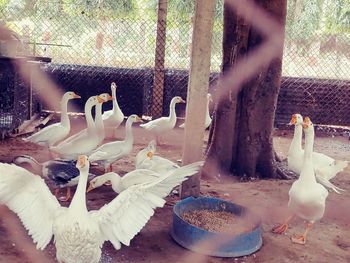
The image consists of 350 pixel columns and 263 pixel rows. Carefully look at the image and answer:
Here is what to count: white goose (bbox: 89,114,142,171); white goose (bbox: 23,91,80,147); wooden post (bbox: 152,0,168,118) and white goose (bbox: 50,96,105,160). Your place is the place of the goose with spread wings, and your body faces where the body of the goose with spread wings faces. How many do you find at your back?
4

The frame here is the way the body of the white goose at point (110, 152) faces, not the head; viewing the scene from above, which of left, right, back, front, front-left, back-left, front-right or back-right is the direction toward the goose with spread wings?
right

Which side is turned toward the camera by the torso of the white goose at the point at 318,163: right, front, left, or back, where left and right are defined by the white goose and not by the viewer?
left

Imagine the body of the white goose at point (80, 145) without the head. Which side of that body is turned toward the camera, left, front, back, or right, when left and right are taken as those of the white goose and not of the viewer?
right

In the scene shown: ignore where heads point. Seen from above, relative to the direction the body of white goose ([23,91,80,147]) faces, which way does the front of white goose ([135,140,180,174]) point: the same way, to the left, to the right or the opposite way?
the opposite way

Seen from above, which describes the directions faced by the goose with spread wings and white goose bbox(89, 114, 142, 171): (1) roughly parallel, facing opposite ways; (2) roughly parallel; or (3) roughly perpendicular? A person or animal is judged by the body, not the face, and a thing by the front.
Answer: roughly perpendicular

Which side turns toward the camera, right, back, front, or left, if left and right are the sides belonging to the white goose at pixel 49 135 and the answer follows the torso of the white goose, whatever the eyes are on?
right

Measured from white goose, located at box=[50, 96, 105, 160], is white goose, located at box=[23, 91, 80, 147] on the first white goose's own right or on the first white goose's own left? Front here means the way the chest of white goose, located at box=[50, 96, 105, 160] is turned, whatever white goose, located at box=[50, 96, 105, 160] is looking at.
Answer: on the first white goose's own left

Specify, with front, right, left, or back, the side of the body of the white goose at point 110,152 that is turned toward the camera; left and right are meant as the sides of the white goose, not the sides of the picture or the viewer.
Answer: right

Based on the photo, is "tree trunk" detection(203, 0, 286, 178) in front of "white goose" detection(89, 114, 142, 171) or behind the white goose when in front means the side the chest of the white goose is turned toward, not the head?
in front

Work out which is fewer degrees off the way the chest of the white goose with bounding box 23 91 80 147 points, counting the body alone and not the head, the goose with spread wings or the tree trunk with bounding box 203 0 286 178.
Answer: the tree trunk

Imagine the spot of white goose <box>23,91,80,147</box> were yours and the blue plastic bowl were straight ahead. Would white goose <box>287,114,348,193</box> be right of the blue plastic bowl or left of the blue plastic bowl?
left

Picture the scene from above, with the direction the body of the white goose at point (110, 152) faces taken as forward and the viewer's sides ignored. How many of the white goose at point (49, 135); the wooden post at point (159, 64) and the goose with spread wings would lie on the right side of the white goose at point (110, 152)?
1

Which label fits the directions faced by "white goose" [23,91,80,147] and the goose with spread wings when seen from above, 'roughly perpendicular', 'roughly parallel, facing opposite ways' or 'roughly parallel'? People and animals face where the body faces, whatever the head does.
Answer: roughly perpendicular
